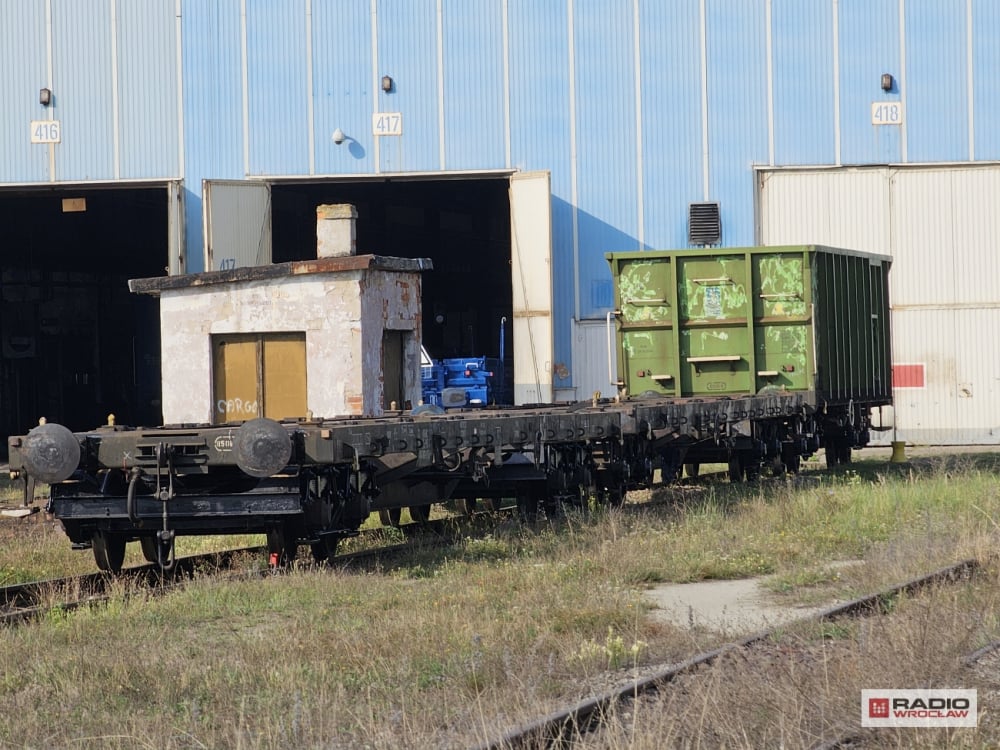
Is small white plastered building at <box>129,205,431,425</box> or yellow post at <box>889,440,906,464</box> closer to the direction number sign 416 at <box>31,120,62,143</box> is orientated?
the small white plastered building

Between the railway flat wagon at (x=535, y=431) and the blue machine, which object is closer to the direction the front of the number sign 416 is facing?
the railway flat wagon

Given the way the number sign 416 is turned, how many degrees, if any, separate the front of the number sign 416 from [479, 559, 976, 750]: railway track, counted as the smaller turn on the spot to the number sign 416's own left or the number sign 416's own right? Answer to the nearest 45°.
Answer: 0° — it already faces it

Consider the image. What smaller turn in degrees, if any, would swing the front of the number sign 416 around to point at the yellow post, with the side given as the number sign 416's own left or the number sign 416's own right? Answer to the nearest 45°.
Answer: approximately 45° to the number sign 416's own left

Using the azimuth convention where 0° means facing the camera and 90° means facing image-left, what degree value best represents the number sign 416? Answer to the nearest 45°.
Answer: approximately 0°

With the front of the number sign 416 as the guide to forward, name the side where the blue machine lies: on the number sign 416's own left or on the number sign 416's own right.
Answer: on the number sign 416's own left

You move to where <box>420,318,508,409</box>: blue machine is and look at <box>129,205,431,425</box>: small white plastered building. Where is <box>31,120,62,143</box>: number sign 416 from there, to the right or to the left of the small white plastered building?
right

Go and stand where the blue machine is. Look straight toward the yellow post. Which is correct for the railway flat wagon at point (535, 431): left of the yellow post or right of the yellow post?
right

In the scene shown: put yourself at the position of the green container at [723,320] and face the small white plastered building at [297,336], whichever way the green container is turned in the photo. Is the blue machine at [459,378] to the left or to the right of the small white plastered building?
right

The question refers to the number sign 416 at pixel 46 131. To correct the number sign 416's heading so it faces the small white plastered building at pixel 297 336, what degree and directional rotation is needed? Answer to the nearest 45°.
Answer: approximately 45° to its left
